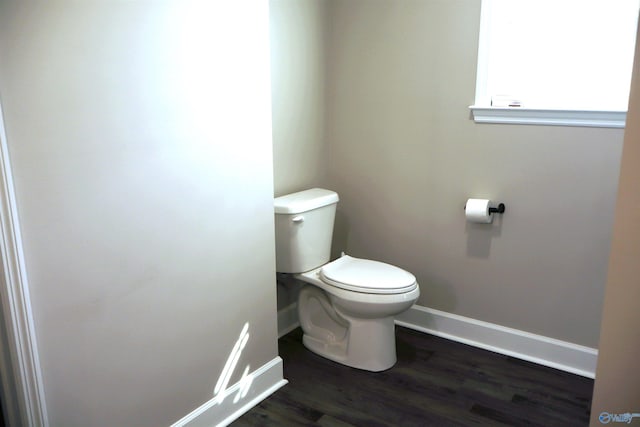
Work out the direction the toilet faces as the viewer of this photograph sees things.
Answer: facing the viewer and to the right of the viewer

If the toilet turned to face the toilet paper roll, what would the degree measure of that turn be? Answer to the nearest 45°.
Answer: approximately 45° to its left
